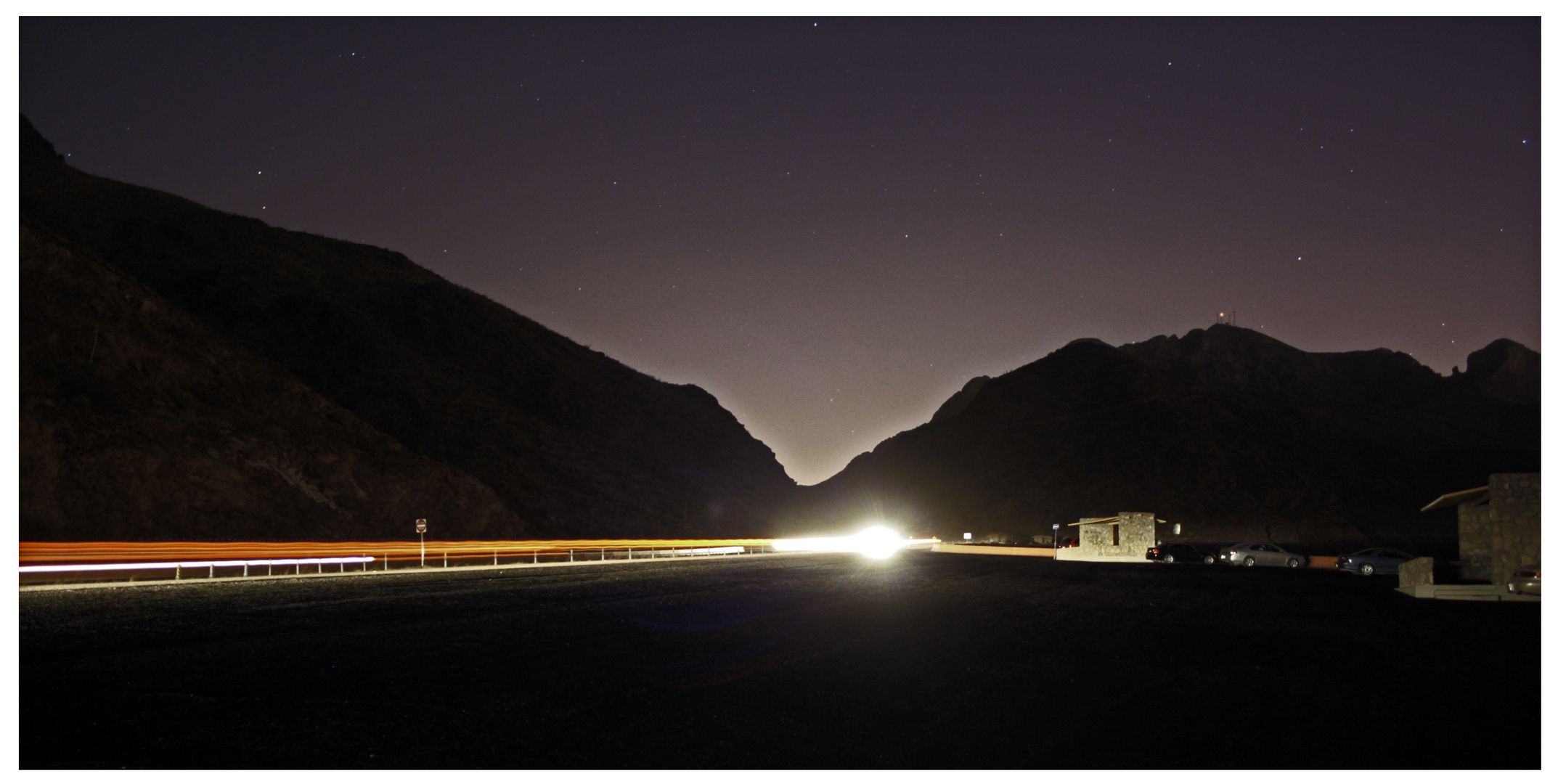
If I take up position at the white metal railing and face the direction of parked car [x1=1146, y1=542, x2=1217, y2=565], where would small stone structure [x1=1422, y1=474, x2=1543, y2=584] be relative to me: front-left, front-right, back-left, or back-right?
front-right

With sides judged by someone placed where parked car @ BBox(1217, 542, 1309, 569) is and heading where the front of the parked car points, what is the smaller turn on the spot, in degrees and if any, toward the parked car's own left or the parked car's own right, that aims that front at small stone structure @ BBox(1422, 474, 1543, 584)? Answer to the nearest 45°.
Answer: approximately 135° to the parked car's own right

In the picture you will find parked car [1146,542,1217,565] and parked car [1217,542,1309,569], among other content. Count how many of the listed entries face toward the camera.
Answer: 0

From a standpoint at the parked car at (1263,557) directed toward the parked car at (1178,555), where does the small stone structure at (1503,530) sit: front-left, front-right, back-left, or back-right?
back-left

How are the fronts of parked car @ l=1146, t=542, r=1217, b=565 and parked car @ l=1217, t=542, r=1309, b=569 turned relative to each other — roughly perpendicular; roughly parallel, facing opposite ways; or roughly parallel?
roughly parallel
